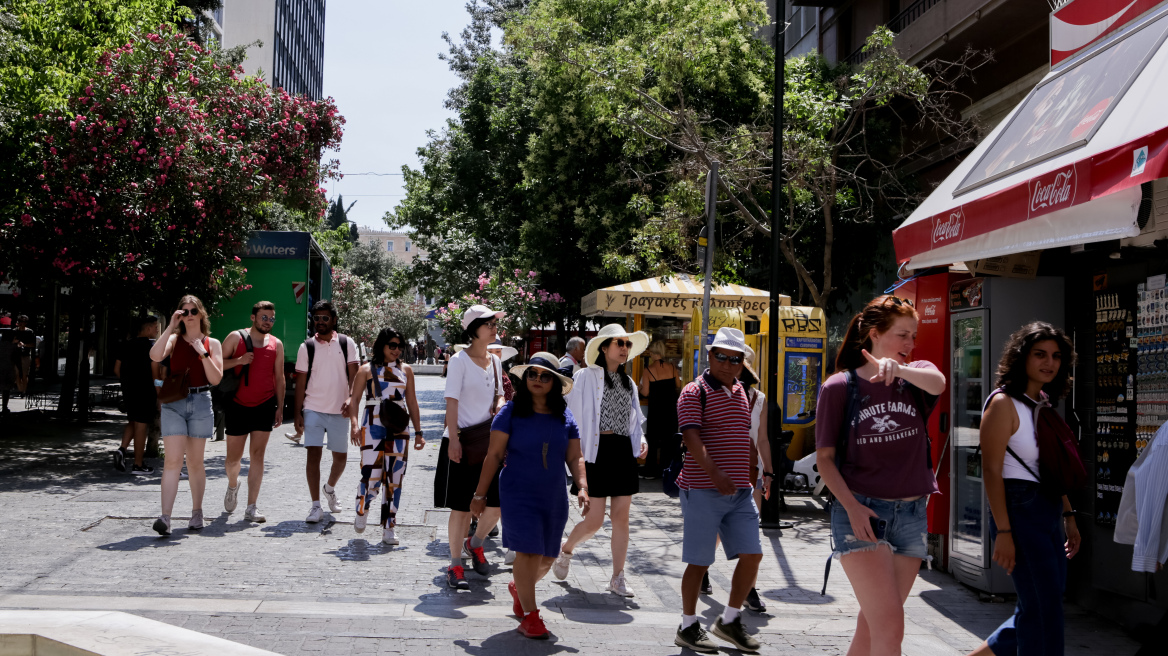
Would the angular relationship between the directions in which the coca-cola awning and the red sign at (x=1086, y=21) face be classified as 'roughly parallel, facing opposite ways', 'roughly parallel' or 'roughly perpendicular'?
roughly parallel

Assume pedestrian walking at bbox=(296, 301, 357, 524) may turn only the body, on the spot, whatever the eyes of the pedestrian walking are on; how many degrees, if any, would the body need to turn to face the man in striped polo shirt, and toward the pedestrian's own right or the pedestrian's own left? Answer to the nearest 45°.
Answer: approximately 45° to the pedestrian's own left

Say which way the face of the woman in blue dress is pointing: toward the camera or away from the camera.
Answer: toward the camera

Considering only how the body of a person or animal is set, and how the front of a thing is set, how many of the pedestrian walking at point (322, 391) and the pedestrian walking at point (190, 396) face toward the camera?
2

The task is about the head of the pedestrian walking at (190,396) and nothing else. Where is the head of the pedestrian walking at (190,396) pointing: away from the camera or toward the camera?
toward the camera

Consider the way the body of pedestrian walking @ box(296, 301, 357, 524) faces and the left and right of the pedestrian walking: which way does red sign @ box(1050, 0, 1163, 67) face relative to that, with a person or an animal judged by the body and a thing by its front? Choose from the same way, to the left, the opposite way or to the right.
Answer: to the right

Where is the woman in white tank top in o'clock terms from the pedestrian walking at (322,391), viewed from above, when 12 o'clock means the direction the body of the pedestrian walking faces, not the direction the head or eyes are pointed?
The woman in white tank top is roughly at 11 o'clock from the pedestrian walking.

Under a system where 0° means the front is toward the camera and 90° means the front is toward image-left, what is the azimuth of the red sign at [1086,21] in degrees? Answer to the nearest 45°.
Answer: approximately 45°

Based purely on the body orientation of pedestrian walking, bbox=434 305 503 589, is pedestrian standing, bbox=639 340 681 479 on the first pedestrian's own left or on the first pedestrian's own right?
on the first pedestrian's own left

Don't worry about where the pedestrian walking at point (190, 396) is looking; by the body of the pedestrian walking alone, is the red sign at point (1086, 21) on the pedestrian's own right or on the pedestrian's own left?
on the pedestrian's own left

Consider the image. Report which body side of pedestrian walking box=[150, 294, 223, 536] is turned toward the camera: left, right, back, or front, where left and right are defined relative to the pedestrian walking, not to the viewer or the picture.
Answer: front

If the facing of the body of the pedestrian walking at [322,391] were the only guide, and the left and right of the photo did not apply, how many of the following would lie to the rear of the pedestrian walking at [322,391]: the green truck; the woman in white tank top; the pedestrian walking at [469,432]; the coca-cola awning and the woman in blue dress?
1

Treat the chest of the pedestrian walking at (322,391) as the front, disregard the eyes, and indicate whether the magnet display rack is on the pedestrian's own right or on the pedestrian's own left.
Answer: on the pedestrian's own left
